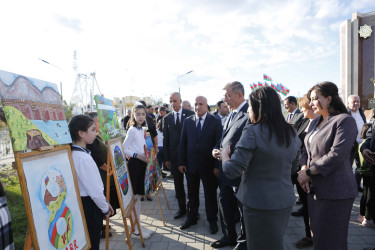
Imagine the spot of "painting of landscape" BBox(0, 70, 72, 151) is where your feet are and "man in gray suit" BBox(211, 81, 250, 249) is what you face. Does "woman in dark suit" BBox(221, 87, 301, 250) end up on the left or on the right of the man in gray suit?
right

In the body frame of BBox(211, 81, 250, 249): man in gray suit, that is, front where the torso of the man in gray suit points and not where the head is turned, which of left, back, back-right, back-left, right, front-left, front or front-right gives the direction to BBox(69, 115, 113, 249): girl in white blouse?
front-left

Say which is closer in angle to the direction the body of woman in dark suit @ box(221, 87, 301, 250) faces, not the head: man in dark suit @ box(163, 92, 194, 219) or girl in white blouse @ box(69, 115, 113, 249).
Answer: the man in dark suit

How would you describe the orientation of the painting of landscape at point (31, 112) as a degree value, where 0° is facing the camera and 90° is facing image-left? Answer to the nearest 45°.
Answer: approximately 315°

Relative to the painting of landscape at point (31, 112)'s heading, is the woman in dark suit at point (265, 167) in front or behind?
in front

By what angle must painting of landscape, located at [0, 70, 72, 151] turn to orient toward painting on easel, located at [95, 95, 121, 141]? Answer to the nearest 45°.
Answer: approximately 90° to its left

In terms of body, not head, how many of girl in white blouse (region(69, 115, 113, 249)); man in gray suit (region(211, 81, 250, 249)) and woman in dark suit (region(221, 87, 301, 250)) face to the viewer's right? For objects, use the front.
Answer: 1

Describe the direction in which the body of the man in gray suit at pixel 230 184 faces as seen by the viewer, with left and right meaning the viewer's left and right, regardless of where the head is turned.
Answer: facing to the left of the viewer

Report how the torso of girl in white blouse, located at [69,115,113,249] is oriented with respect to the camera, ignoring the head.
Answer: to the viewer's right

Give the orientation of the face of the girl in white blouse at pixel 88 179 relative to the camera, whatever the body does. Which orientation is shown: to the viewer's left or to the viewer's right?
to the viewer's right

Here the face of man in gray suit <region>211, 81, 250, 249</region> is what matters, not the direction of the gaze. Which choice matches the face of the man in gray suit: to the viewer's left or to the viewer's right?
to the viewer's left

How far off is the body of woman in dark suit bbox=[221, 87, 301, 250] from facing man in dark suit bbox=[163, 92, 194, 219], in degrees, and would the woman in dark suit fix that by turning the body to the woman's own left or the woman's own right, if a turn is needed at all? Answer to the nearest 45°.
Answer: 0° — they already face them
